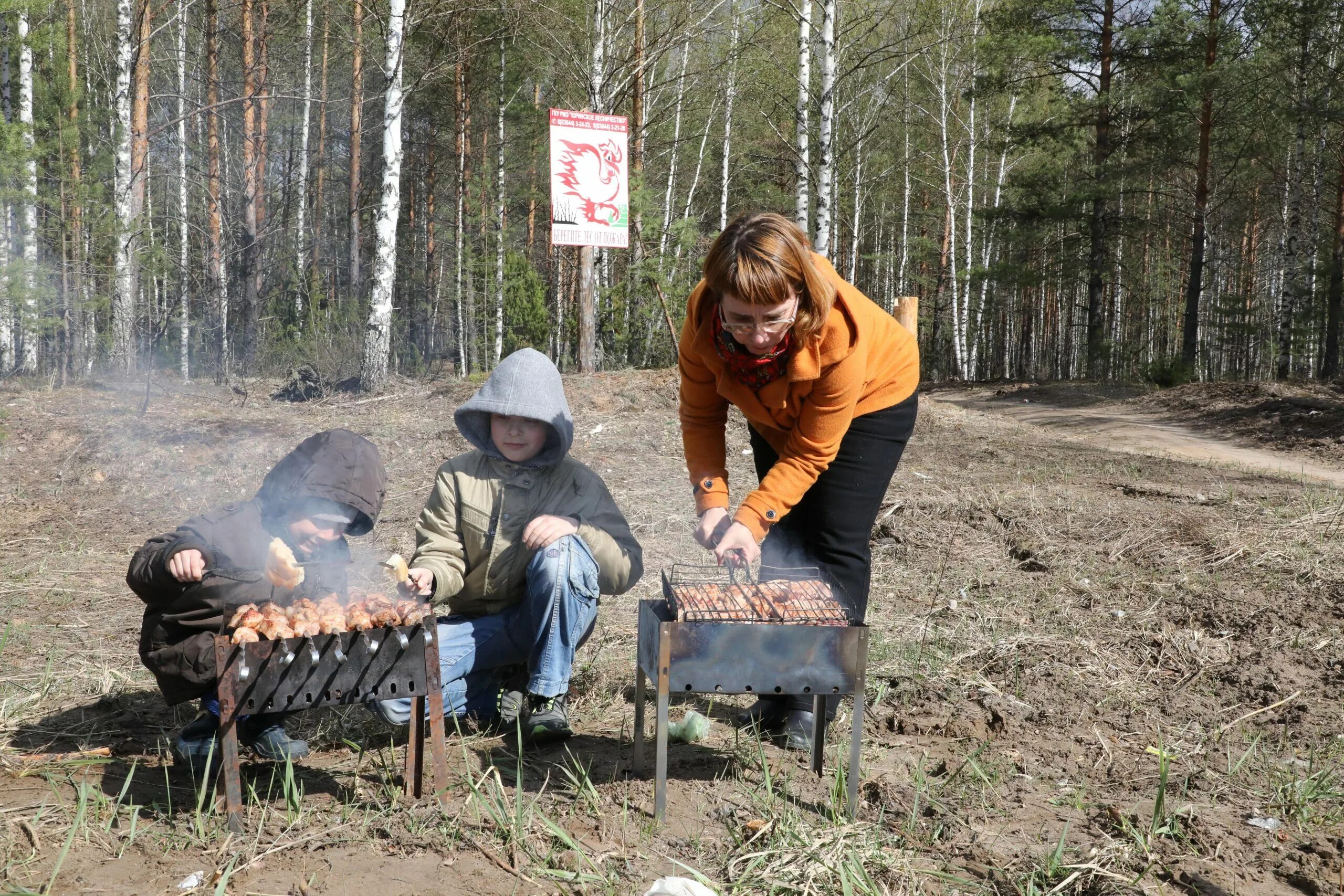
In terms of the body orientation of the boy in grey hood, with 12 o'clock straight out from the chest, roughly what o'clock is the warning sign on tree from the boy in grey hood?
The warning sign on tree is roughly at 6 o'clock from the boy in grey hood.

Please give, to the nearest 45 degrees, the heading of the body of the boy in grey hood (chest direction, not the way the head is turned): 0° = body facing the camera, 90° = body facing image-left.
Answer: approximately 0°

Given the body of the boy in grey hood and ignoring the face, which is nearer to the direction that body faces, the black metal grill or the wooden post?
the black metal grill

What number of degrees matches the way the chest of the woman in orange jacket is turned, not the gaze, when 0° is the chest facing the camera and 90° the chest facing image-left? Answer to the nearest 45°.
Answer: approximately 45°

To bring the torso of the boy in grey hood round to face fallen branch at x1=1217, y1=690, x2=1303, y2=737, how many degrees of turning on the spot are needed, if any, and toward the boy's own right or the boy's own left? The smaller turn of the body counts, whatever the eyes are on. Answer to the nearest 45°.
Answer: approximately 90° to the boy's own left
